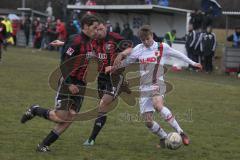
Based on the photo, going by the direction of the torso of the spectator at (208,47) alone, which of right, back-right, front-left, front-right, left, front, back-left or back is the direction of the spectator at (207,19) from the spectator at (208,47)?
back

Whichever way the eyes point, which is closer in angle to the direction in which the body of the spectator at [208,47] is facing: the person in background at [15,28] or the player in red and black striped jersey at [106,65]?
the player in red and black striped jersey

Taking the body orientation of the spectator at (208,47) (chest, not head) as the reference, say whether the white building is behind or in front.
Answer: behind

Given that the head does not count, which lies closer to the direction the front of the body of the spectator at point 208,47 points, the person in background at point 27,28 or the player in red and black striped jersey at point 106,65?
the player in red and black striped jersey

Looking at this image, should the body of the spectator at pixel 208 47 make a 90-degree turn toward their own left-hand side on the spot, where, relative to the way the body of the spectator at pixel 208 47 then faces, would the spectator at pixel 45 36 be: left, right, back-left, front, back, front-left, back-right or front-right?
back-left

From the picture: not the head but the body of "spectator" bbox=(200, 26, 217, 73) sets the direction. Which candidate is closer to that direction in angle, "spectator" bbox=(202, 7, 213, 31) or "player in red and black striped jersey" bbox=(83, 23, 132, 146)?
the player in red and black striped jersey

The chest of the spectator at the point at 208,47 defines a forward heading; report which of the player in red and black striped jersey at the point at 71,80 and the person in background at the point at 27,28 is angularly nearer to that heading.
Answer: the player in red and black striped jersey

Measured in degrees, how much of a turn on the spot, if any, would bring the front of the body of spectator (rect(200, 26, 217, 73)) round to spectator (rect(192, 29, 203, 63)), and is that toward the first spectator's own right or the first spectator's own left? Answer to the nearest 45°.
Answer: approximately 135° to the first spectator's own right

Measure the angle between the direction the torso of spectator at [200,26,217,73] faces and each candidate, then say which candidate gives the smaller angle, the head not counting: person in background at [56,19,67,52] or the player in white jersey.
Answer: the player in white jersey

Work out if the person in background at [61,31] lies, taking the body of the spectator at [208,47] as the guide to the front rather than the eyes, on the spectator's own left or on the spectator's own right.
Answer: on the spectator's own right

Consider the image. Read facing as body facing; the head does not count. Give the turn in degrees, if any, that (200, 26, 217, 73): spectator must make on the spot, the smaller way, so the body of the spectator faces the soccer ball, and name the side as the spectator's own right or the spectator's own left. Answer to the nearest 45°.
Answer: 0° — they already face it

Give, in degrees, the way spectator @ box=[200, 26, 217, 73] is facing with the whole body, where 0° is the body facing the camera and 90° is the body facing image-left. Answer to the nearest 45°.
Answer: approximately 0°

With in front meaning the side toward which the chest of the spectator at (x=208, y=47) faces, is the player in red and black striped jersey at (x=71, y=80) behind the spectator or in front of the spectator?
in front

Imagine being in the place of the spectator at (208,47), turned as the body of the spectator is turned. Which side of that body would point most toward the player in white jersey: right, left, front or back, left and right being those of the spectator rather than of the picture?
front
